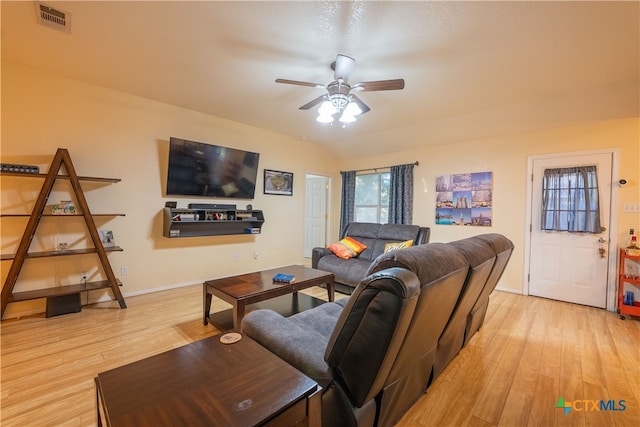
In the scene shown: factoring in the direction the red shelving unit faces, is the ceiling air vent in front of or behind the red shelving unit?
in front

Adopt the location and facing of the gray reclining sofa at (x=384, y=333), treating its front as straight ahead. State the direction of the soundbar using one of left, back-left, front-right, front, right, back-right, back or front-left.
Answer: front

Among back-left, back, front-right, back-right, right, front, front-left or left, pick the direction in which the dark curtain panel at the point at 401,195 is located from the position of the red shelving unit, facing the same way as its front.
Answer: right

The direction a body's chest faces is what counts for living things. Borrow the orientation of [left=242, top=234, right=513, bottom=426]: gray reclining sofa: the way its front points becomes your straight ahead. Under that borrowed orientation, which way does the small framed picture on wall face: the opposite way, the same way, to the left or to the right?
the opposite way

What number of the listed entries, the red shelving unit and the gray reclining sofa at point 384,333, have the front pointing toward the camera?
1

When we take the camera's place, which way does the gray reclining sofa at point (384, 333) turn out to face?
facing away from the viewer and to the left of the viewer

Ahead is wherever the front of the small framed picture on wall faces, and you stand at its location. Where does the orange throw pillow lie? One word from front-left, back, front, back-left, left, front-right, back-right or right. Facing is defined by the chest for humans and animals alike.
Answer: front

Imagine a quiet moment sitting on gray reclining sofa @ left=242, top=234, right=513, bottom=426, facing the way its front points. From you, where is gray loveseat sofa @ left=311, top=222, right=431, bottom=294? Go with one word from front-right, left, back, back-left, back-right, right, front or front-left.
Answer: front-right

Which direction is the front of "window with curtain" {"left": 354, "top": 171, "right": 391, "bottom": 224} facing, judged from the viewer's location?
facing the viewer and to the left of the viewer

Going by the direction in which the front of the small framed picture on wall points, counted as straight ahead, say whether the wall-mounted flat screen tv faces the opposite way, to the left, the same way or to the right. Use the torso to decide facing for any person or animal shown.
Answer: the same way

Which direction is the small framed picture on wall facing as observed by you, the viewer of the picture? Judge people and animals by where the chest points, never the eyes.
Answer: facing the viewer and to the right of the viewer

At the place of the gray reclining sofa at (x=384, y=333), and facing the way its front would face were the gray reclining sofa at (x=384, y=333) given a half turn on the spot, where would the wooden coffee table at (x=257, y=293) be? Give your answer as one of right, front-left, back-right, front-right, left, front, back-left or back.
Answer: back

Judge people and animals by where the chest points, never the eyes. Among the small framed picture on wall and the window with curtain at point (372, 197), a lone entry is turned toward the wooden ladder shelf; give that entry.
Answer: the window with curtain

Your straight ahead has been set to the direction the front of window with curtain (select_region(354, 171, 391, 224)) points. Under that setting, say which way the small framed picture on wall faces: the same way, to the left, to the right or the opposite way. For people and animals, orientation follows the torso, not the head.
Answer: to the left

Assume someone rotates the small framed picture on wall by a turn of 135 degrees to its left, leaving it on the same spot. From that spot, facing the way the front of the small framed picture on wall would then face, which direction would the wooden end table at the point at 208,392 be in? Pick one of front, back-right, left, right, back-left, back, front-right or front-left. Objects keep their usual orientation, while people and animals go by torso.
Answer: back

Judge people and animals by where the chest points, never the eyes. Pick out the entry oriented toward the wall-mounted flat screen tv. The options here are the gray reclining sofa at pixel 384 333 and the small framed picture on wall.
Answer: the gray reclining sofa

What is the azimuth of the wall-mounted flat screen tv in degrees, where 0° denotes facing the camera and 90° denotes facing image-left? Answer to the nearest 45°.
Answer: approximately 315°

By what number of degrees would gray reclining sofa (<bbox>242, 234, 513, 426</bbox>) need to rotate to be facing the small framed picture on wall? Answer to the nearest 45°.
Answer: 0° — it already faces it

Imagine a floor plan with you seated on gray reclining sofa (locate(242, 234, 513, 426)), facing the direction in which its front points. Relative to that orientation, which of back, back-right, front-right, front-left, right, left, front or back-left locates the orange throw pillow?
front-right

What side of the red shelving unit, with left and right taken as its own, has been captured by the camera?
front

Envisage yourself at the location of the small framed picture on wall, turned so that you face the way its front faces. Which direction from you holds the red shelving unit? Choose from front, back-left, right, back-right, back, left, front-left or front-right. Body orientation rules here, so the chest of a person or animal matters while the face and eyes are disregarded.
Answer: front
